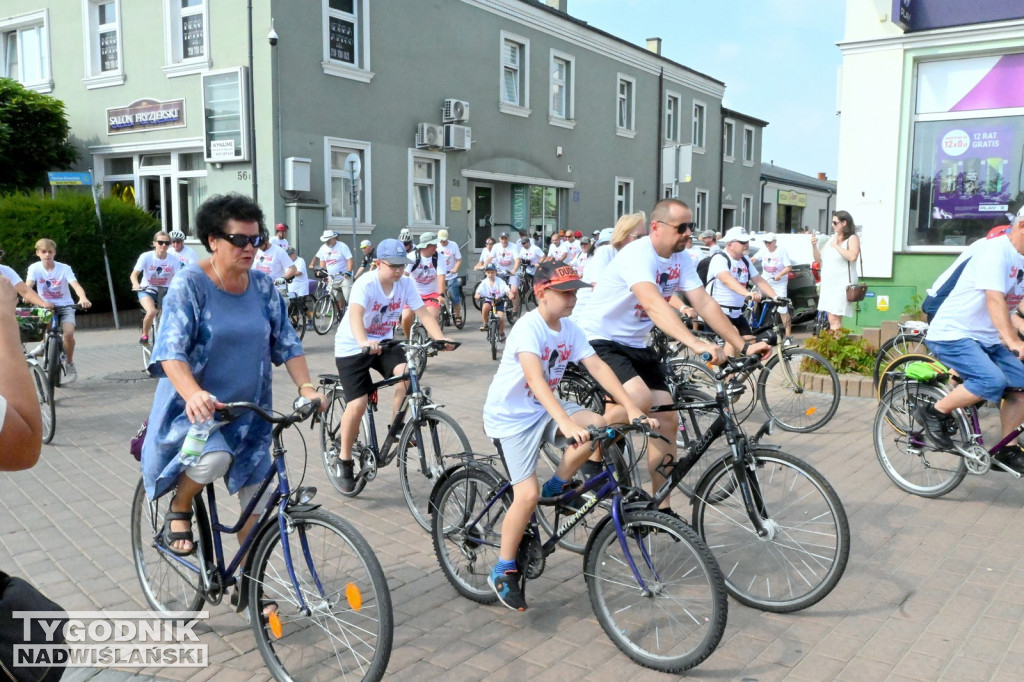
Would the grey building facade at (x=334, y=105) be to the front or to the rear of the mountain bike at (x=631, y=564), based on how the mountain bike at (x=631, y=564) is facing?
to the rear

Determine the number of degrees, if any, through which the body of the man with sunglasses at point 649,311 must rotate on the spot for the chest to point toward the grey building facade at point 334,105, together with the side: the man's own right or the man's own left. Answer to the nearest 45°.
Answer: approximately 180°

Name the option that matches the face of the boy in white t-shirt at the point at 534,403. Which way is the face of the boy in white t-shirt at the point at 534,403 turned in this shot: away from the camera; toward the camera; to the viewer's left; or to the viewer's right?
to the viewer's right

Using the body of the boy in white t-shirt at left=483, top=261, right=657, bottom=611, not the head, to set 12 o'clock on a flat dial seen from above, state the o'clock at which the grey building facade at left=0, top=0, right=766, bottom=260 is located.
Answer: The grey building facade is roughly at 7 o'clock from the boy in white t-shirt.

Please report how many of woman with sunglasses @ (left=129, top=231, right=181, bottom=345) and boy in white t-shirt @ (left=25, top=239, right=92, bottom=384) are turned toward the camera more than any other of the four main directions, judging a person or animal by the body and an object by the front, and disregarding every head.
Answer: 2

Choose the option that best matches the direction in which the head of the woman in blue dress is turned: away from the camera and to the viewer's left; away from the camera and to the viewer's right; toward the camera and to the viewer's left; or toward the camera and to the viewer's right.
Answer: toward the camera and to the viewer's right

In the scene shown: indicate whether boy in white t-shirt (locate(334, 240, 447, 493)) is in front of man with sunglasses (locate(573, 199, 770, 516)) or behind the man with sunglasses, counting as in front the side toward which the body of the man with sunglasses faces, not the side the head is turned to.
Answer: behind

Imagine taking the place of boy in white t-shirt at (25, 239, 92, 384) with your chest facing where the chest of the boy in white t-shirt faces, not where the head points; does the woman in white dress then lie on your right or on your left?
on your left

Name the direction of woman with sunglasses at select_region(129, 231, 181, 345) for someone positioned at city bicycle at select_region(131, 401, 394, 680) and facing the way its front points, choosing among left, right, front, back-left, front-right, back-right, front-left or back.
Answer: back-left
